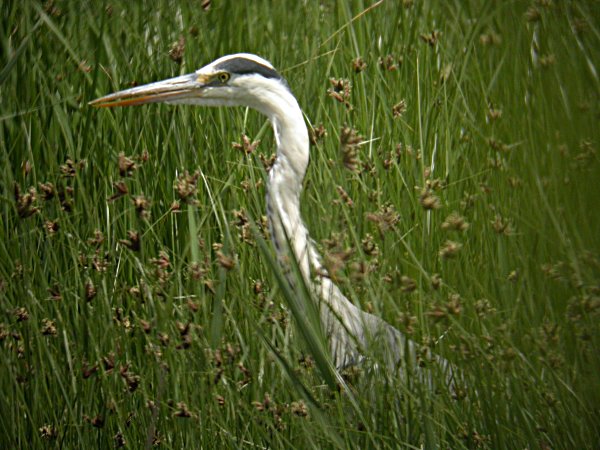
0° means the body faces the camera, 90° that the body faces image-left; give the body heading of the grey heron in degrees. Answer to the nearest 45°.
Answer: approximately 90°
